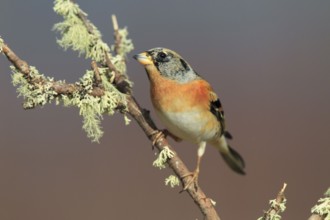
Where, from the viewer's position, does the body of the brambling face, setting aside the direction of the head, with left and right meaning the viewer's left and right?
facing the viewer and to the left of the viewer
